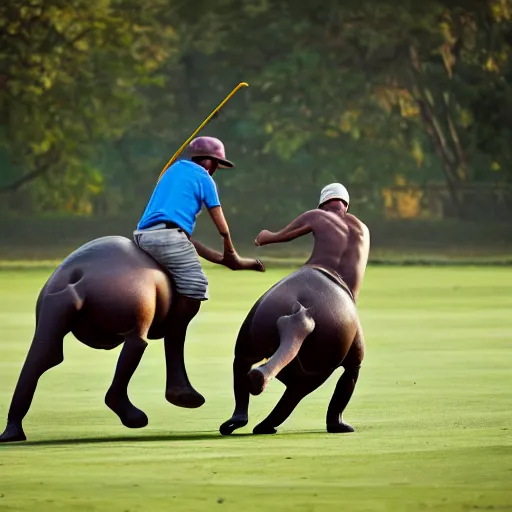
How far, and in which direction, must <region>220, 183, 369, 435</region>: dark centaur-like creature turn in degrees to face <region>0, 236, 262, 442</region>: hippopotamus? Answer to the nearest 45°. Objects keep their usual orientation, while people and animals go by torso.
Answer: approximately 90° to its left

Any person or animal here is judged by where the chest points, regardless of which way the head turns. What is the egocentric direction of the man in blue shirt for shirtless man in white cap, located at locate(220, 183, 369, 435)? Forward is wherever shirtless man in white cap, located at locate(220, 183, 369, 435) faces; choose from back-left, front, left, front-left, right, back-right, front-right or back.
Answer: left

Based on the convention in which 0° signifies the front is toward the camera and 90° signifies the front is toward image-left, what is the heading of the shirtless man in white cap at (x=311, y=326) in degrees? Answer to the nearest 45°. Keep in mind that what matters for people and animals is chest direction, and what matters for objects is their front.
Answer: approximately 180°

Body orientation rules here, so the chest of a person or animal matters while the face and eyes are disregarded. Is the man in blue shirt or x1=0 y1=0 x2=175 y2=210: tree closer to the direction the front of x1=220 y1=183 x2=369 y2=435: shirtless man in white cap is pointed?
the tree

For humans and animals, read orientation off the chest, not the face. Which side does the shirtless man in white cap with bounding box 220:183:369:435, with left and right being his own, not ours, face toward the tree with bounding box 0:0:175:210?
front
